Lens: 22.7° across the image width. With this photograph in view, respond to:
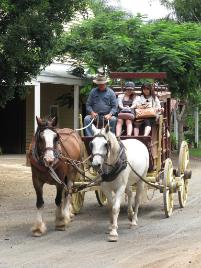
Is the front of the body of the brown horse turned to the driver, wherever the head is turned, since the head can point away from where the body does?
no

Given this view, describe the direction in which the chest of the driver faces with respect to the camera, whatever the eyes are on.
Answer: toward the camera

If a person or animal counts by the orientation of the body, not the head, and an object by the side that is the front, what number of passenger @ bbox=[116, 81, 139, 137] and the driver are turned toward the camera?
2

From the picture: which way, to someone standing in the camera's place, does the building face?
facing the viewer

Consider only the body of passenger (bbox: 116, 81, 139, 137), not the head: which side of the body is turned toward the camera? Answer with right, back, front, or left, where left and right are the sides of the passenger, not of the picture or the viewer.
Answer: front

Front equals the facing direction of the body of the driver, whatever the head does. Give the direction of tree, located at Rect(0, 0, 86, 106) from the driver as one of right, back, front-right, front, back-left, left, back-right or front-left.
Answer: back-right

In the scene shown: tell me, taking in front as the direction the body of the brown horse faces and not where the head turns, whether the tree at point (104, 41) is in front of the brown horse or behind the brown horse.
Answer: behind

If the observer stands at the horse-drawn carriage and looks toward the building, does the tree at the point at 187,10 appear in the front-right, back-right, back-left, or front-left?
front-right

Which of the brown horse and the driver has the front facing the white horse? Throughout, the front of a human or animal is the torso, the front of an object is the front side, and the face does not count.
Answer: the driver

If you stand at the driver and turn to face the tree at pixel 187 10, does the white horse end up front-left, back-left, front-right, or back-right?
back-right

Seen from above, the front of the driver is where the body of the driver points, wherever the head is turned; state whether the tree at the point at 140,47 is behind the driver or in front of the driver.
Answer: behind

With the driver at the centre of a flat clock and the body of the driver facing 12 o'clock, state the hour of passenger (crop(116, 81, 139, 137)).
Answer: The passenger is roughly at 8 o'clock from the driver.

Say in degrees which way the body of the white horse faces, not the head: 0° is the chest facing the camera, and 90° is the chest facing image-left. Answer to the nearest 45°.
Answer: approximately 45°

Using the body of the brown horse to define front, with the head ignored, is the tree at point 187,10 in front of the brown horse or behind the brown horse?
behind

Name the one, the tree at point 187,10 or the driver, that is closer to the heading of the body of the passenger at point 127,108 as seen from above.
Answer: the driver

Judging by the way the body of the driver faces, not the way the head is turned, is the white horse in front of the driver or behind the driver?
in front

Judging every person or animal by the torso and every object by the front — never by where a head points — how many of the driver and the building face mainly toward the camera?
2

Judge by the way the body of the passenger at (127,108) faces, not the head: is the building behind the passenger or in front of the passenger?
behind

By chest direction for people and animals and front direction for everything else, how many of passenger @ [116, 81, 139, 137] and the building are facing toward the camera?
2

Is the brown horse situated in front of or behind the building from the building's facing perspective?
in front
